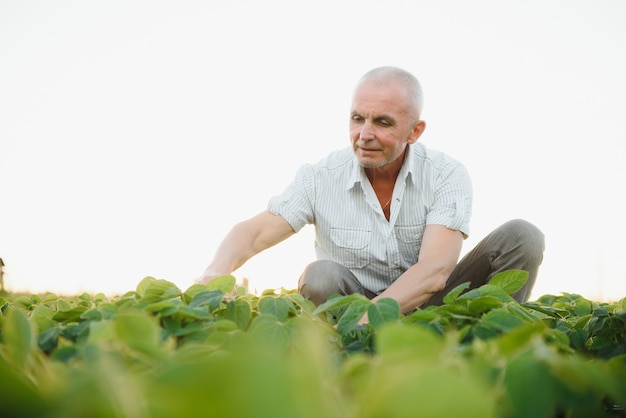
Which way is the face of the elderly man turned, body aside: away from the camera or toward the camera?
toward the camera

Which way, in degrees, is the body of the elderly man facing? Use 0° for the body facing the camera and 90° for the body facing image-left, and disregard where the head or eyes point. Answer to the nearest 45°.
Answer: approximately 0°
